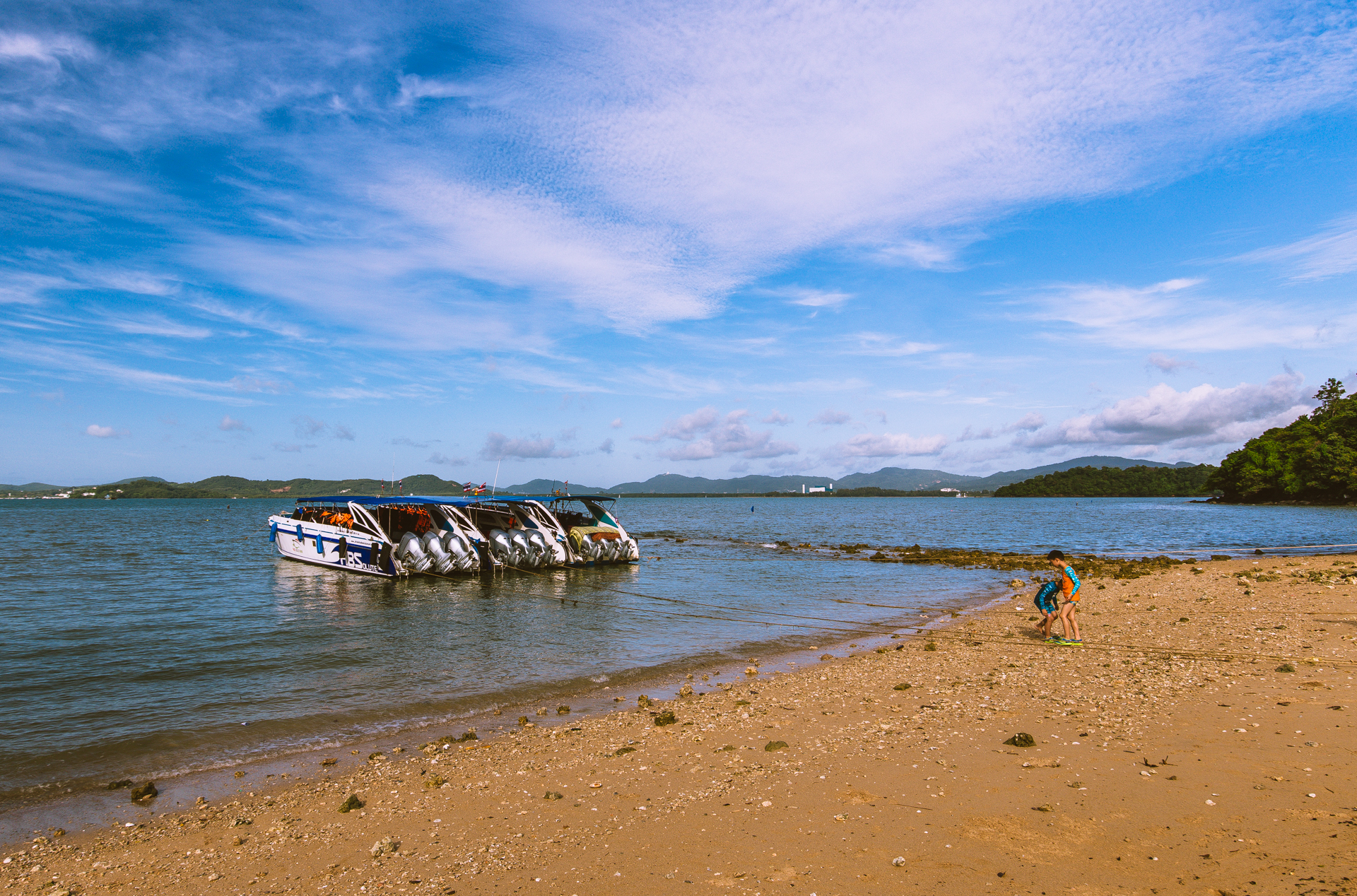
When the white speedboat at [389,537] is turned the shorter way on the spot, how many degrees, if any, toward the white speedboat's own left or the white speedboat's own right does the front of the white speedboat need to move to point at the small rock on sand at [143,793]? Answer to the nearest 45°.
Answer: approximately 135° to the white speedboat's own left

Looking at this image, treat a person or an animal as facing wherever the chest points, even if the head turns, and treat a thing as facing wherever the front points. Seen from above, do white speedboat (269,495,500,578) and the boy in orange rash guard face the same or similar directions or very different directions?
same or similar directions

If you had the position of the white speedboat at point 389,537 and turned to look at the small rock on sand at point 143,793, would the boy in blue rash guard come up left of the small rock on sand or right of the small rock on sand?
left

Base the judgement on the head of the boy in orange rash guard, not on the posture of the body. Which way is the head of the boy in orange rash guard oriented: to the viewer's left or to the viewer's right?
to the viewer's left

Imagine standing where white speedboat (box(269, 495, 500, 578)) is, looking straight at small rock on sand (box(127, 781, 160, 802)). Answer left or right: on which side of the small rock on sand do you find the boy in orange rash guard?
left

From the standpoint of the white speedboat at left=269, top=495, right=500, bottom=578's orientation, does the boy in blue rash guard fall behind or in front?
behind

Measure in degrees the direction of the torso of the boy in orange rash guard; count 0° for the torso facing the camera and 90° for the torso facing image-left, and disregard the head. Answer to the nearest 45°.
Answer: approximately 90°

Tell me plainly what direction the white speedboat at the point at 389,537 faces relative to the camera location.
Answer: facing away from the viewer and to the left of the viewer

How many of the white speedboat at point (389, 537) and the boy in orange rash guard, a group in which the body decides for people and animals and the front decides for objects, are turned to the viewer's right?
0

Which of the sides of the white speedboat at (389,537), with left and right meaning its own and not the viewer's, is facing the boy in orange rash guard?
back

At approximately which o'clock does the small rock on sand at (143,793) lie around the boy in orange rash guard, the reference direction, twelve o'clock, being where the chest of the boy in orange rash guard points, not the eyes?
The small rock on sand is roughly at 10 o'clock from the boy in orange rash guard.
